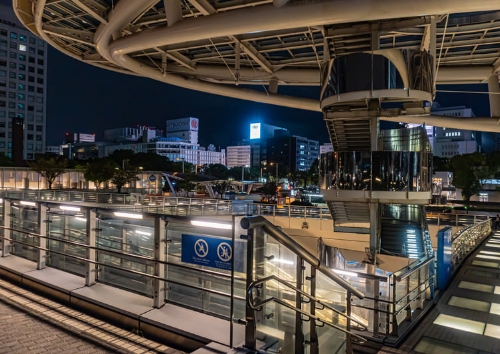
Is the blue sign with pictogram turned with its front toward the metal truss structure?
no

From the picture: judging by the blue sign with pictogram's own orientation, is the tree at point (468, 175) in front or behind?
behind

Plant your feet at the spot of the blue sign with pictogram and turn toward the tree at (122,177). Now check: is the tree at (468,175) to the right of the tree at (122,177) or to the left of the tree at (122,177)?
right

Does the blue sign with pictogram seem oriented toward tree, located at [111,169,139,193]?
no

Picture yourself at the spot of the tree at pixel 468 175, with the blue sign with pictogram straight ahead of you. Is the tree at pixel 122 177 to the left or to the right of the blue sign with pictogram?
right

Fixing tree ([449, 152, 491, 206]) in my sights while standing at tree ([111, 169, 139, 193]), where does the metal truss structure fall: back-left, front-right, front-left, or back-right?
front-right
